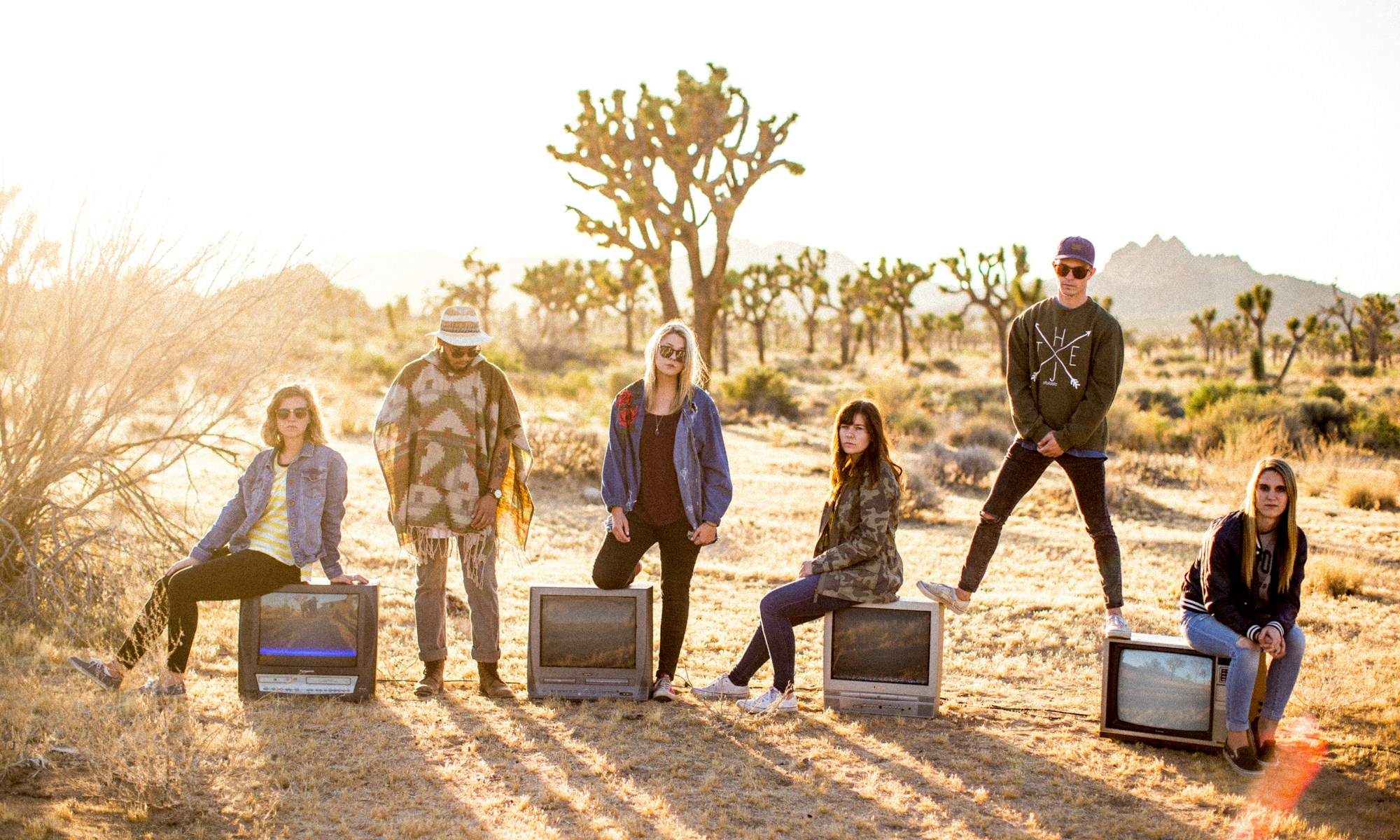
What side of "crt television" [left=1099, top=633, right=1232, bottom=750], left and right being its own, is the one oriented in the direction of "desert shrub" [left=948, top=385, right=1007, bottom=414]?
back

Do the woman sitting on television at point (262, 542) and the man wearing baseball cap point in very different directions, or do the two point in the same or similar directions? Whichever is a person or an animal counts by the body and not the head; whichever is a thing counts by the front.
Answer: same or similar directions

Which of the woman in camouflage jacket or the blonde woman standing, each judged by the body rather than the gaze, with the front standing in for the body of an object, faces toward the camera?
the blonde woman standing

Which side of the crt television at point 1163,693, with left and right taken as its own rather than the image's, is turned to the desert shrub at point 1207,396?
back

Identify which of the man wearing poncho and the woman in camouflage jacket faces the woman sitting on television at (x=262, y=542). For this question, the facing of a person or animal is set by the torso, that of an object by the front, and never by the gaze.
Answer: the woman in camouflage jacket

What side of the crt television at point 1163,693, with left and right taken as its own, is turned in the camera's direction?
front

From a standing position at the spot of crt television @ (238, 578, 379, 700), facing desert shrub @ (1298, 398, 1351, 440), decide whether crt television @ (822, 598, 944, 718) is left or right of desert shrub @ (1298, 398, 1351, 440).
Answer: right

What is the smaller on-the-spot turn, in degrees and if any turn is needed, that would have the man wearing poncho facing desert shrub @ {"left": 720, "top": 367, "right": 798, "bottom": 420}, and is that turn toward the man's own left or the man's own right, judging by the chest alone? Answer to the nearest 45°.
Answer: approximately 180°

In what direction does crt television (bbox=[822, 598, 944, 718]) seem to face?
toward the camera

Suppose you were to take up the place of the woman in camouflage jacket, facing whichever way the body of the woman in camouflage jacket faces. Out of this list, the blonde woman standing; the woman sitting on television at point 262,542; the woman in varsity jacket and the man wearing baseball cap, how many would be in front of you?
2

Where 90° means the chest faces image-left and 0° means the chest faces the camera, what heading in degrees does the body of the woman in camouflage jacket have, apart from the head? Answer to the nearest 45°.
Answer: approximately 90°

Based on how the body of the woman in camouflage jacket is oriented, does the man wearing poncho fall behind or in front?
in front

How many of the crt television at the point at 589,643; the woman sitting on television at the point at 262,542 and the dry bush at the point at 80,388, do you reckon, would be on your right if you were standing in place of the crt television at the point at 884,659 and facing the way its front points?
3

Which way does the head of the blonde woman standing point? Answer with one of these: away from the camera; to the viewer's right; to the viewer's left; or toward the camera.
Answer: toward the camera

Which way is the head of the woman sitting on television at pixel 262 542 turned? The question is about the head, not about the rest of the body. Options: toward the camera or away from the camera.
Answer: toward the camera
